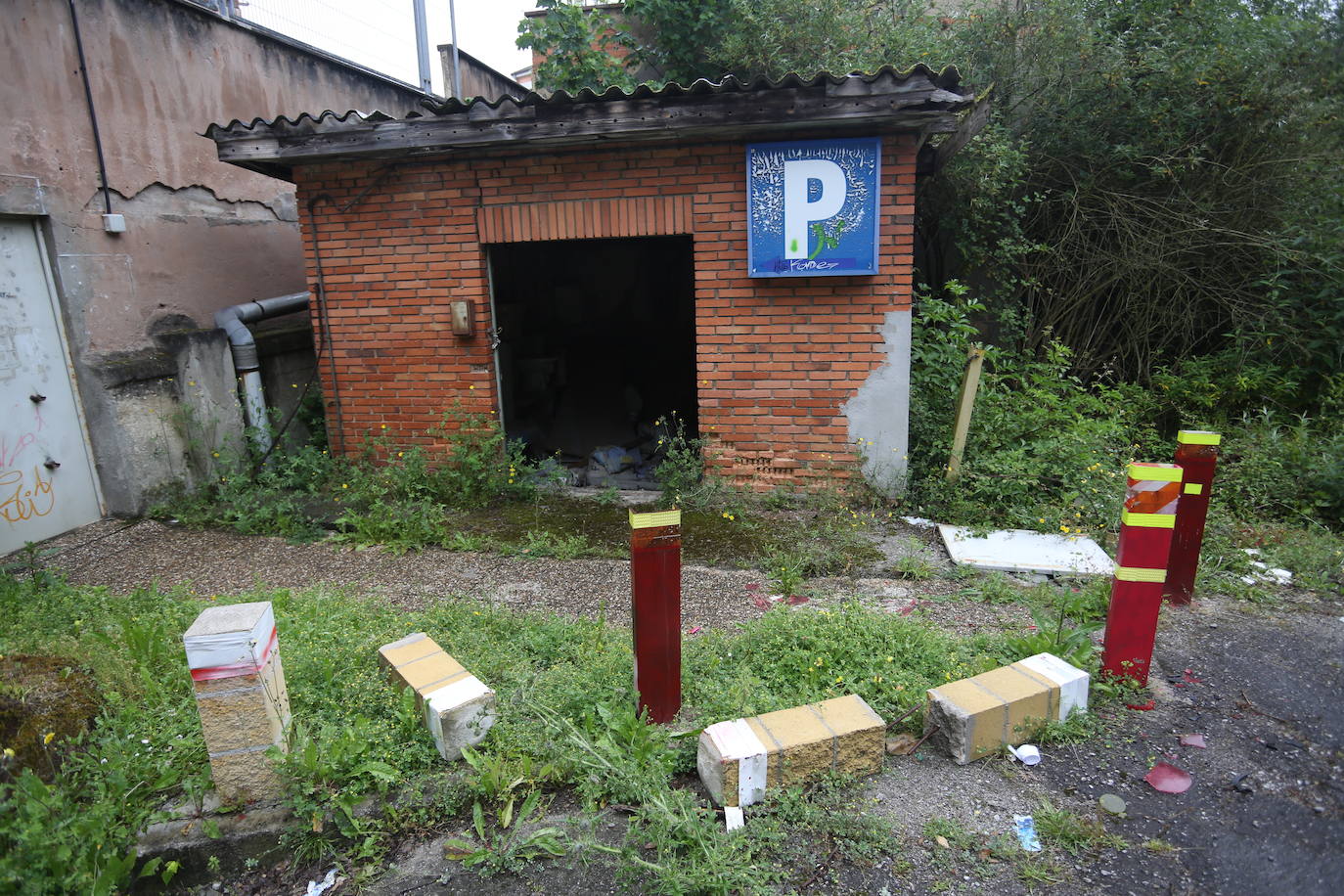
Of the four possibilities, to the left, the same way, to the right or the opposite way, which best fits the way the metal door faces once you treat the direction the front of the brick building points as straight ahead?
to the left

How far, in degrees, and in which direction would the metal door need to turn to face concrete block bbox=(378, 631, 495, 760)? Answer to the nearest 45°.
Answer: approximately 45° to its right

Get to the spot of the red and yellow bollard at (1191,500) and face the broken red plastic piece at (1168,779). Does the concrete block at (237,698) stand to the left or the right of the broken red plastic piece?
right

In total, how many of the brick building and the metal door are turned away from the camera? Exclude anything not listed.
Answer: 0

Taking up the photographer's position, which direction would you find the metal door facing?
facing the viewer and to the right of the viewer

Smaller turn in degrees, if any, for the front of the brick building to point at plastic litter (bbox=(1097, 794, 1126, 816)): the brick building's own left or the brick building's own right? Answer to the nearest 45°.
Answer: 0° — it already faces it

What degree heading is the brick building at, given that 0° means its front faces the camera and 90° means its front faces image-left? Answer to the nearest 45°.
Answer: approximately 0°

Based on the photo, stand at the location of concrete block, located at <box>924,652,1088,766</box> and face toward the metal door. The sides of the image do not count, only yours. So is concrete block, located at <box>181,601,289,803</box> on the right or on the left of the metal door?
left

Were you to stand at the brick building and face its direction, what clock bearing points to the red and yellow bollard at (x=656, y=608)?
The red and yellow bollard is roughly at 12 o'clock from the brick building.

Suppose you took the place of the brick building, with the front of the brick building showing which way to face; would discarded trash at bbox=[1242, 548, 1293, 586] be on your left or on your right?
on your left

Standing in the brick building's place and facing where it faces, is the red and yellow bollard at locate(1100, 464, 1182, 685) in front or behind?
in front

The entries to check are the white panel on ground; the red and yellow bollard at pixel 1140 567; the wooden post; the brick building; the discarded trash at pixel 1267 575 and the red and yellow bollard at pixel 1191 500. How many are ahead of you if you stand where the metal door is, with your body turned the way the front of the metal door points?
6

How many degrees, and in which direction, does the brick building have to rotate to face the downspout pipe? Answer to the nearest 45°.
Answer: approximately 90° to its right

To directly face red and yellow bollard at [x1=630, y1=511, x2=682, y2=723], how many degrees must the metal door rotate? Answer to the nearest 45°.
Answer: approximately 45° to its right

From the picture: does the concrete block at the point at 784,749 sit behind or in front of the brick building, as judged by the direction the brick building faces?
in front
